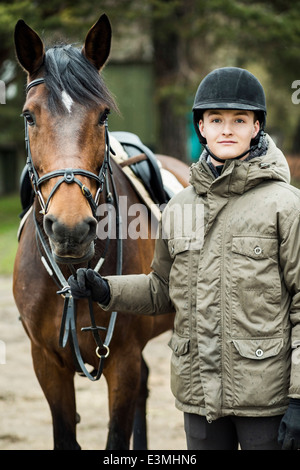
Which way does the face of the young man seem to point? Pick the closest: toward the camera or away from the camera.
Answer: toward the camera

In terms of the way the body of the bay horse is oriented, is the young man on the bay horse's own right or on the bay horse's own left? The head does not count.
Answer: on the bay horse's own left

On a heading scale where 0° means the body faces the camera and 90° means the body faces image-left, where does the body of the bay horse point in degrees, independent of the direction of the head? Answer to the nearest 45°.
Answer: approximately 45°
